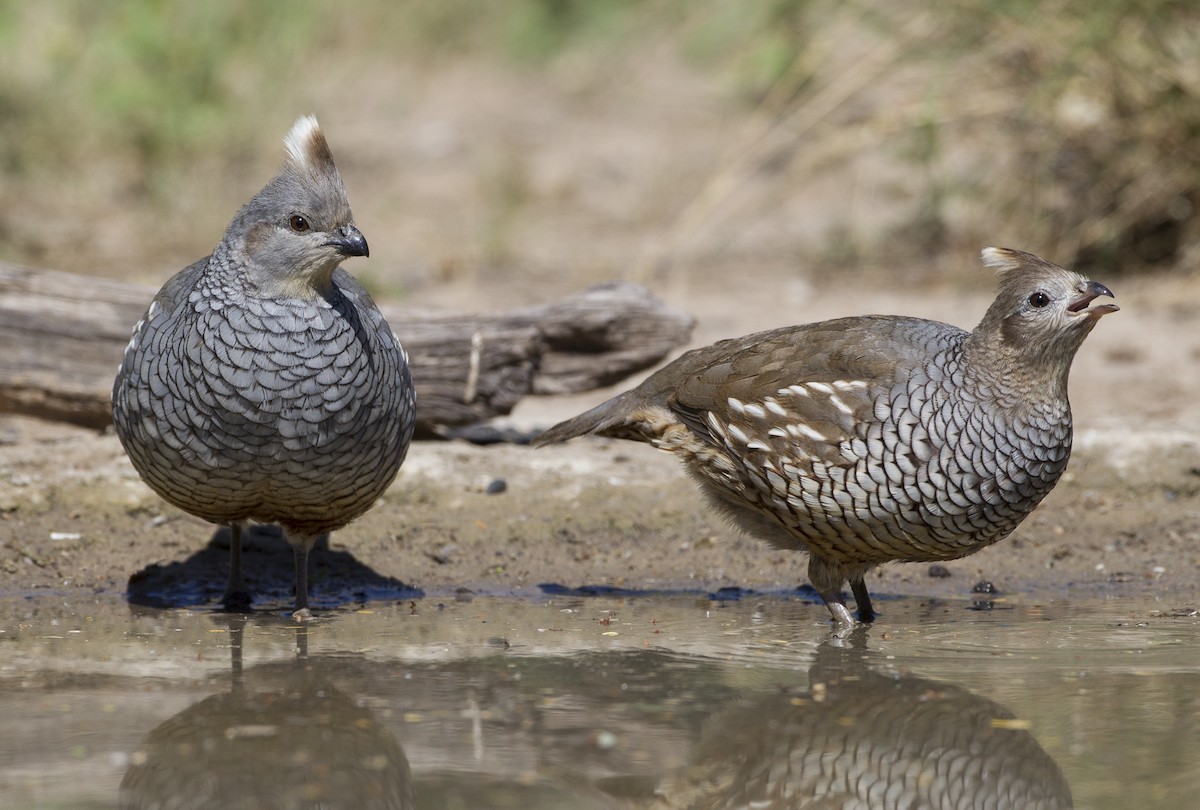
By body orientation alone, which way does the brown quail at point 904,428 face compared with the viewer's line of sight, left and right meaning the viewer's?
facing to the right of the viewer

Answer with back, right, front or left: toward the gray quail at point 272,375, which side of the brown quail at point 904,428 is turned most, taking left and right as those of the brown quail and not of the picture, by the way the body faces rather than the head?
back

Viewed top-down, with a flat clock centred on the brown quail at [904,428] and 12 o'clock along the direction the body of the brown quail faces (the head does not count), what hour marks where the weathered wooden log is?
The weathered wooden log is roughly at 7 o'clock from the brown quail.
